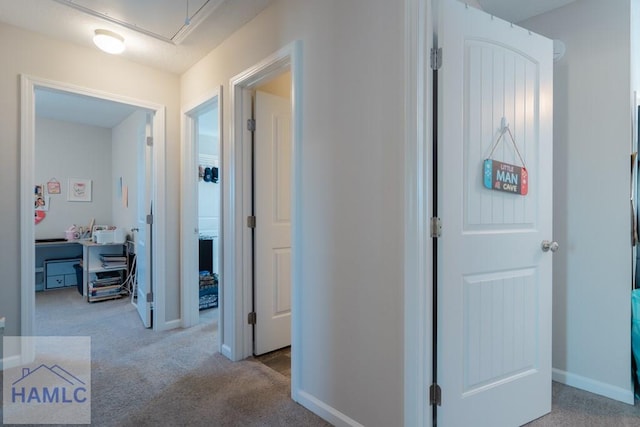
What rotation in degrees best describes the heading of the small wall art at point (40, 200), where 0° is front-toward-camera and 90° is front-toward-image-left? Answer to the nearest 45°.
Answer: approximately 0°

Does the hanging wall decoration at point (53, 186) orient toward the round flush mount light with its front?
yes

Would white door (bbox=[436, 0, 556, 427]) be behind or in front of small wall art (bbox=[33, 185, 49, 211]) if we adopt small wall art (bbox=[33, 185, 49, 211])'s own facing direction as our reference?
in front

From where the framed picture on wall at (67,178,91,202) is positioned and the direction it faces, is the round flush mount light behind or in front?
in front

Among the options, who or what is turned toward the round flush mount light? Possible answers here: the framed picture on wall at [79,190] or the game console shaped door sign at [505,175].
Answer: the framed picture on wall

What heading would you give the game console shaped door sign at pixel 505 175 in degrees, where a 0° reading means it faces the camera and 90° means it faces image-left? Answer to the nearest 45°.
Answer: approximately 315°

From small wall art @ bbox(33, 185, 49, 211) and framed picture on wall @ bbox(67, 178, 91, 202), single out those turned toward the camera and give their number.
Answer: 2

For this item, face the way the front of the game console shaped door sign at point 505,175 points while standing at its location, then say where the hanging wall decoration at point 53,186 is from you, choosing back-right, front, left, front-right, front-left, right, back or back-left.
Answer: back-right

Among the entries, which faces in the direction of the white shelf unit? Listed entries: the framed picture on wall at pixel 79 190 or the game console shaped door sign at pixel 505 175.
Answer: the framed picture on wall
